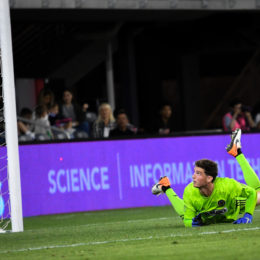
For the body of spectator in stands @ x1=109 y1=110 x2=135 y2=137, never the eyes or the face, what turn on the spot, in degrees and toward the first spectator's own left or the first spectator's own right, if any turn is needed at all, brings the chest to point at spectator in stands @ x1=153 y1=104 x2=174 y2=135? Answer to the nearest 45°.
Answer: approximately 135° to the first spectator's own left

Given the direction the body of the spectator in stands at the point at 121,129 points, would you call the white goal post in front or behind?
in front

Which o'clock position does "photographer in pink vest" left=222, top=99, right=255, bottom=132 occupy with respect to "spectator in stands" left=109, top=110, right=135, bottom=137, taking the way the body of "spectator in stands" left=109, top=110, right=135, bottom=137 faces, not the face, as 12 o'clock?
"photographer in pink vest" left=222, top=99, right=255, bottom=132 is roughly at 8 o'clock from "spectator in stands" left=109, top=110, right=135, bottom=137.

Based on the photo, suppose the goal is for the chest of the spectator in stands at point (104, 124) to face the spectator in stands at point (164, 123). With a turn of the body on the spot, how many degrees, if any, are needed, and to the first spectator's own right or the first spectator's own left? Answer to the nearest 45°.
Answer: approximately 135° to the first spectator's own left

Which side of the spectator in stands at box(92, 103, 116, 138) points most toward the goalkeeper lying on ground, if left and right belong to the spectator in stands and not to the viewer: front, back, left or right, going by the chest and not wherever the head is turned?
front

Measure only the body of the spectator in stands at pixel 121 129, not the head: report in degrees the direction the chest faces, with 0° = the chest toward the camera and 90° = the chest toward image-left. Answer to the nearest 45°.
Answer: approximately 0°

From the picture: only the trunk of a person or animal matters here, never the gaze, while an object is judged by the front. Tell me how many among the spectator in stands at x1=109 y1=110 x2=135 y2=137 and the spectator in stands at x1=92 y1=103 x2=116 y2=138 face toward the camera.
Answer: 2
